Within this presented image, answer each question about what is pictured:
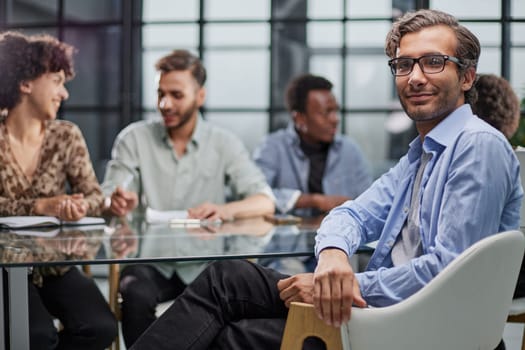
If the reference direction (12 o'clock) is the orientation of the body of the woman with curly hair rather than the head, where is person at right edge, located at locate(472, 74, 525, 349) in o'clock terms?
The person at right edge is roughly at 11 o'clock from the woman with curly hair.

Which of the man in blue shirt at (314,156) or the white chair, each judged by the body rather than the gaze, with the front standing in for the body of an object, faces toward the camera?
the man in blue shirt

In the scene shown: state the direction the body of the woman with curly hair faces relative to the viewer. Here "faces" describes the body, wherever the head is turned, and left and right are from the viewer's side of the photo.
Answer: facing the viewer and to the right of the viewer

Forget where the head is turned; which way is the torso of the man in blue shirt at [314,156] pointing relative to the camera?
toward the camera

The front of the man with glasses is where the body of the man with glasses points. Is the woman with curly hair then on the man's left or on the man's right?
on the man's right

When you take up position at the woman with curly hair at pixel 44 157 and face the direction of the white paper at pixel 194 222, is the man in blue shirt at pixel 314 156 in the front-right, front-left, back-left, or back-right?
front-left

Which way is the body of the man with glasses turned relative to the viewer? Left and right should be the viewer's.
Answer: facing the viewer and to the left of the viewer

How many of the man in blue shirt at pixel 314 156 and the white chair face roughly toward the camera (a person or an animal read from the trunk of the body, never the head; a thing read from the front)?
1

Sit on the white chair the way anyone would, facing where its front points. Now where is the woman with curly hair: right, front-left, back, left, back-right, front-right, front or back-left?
front-right

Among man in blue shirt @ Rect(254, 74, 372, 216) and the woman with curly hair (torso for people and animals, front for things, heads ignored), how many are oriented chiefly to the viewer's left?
0

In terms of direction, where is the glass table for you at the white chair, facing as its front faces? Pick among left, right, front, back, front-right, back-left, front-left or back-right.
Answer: front-right

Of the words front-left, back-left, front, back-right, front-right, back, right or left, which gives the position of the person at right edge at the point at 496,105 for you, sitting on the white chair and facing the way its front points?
right

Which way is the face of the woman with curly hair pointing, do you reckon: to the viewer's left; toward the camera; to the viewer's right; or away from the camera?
to the viewer's right
